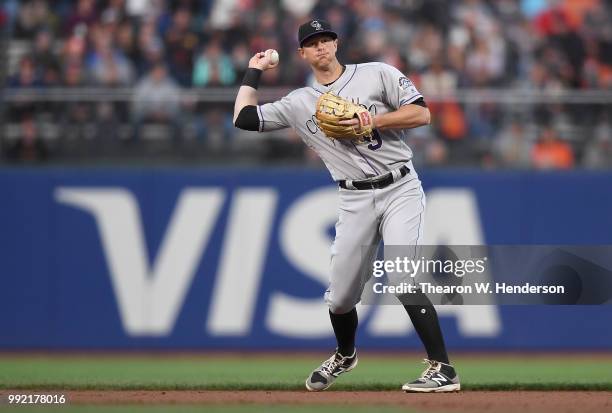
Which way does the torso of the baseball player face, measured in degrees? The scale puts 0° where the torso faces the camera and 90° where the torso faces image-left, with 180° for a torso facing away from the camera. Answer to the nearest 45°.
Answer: approximately 0°
